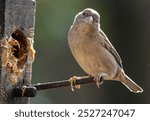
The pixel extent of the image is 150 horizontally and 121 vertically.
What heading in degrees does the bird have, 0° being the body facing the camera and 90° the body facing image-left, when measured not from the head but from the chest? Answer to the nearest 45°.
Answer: approximately 45°

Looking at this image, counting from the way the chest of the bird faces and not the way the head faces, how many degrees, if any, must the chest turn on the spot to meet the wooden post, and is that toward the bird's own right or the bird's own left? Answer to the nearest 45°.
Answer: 0° — it already faces it
